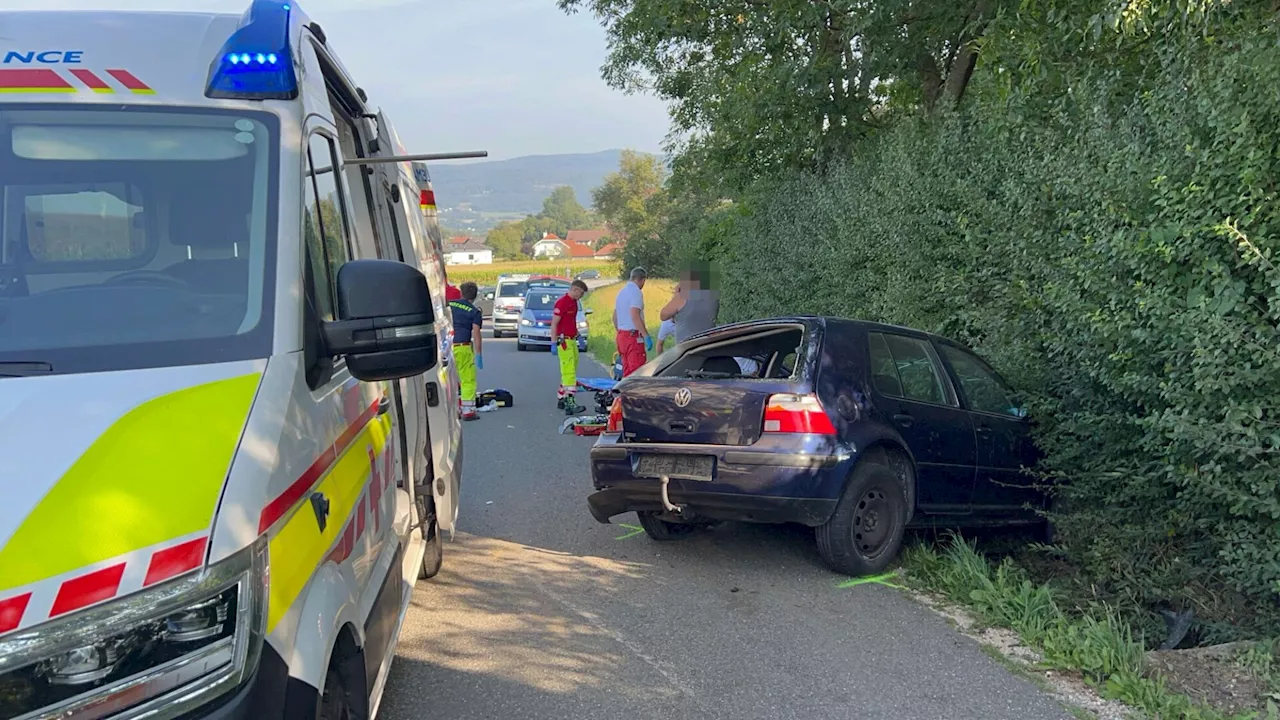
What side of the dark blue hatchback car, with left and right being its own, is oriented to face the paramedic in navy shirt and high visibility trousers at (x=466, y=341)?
left

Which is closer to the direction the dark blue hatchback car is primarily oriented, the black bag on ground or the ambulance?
the black bag on ground

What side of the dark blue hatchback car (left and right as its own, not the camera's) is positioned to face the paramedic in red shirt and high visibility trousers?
left

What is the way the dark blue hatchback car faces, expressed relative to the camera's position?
facing away from the viewer and to the right of the viewer

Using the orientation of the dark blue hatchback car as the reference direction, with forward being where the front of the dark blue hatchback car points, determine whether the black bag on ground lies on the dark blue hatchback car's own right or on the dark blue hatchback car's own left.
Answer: on the dark blue hatchback car's own left

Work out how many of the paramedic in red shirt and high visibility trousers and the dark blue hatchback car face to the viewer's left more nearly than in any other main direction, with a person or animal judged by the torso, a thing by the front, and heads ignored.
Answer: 0
